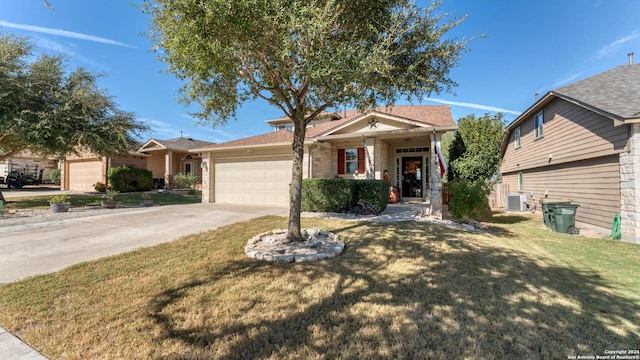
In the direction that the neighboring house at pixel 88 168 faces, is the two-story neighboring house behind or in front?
in front

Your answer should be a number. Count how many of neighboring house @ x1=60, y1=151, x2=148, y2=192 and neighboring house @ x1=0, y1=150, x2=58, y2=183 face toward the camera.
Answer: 2

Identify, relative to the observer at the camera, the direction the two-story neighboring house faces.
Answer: facing the viewer and to the right of the viewer

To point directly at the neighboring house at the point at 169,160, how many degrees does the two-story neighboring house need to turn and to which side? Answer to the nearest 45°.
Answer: approximately 135° to its right

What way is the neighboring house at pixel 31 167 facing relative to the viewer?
toward the camera

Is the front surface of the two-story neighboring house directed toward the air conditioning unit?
no

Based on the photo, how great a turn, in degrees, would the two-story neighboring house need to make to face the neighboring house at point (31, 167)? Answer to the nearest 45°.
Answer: approximately 135° to its right

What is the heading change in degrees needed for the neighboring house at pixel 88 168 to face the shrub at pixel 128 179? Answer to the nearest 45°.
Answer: approximately 45° to its left

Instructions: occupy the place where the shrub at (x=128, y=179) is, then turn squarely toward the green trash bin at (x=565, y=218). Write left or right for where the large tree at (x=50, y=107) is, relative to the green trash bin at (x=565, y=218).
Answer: right

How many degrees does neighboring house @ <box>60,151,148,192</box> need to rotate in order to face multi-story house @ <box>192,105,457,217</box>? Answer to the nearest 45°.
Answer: approximately 45° to its left

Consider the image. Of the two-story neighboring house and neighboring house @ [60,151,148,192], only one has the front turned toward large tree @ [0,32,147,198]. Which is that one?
the neighboring house

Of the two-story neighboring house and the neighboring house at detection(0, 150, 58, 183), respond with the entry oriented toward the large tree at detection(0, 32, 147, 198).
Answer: the neighboring house

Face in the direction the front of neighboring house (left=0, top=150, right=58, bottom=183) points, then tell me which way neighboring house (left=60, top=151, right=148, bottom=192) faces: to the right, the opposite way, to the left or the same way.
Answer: the same way

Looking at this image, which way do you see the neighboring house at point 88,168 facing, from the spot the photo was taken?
facing the viewer

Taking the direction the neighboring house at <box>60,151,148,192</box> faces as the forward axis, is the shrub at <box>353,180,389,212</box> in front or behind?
in front

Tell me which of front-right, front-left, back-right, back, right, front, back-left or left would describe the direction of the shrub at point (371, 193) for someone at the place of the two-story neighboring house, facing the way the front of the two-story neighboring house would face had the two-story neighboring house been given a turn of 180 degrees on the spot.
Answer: left
